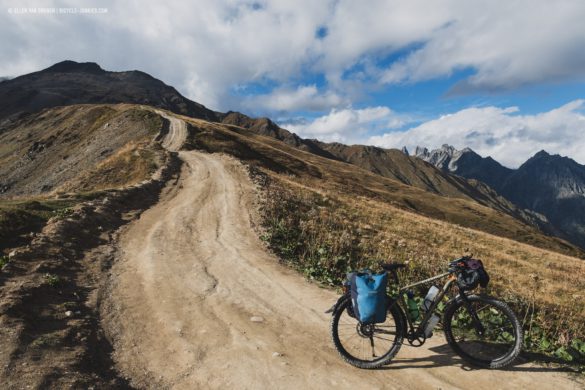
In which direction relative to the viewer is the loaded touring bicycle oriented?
to the viewer's right
